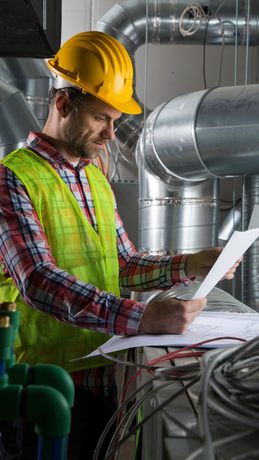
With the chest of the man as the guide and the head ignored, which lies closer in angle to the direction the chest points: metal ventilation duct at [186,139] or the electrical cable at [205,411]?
the electrical cable

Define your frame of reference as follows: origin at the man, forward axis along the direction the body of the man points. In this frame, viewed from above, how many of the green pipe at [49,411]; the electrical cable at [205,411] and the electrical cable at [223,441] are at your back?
0

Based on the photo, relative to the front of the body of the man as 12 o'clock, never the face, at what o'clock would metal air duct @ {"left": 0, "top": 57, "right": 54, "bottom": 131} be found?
The metal air duct is roughly at 7 o'clock from the man.

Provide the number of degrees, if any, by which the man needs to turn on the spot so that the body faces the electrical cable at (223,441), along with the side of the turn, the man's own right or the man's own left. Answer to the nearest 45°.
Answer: approximately 45° to the man's own right

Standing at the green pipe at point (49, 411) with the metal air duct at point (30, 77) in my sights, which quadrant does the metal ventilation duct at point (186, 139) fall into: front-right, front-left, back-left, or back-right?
front-right

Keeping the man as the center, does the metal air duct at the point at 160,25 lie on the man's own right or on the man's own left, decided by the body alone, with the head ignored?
on the man's own left

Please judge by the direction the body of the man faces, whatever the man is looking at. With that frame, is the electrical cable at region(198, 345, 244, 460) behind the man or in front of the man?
in front

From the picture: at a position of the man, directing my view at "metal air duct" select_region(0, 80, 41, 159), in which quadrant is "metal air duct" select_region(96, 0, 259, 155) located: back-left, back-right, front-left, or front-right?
front-right

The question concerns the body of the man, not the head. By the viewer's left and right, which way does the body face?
facing the viewer and to the right of the viewer

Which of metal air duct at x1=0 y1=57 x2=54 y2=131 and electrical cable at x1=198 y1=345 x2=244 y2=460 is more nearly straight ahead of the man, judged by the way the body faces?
the electrical cable

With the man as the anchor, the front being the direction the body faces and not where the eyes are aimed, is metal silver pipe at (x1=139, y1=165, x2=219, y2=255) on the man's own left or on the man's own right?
on the man's own left

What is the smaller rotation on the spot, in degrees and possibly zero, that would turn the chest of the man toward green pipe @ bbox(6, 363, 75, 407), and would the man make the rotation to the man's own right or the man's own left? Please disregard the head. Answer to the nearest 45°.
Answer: approximately 45° to the man's own right
